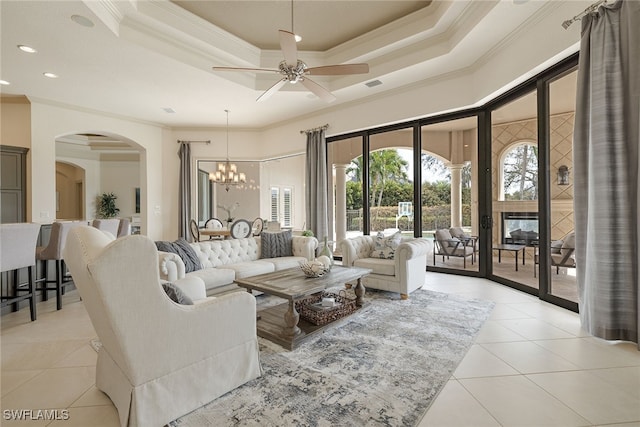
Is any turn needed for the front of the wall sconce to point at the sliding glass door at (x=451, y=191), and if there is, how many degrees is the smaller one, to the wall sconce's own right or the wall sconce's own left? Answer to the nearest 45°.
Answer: approximately 90° to the wall sconce's own right

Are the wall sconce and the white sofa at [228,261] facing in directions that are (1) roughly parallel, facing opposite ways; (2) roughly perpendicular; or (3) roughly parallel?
roughly perpendicular

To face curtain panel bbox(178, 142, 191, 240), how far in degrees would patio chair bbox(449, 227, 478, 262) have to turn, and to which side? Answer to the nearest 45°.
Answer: approximately 135° to its right

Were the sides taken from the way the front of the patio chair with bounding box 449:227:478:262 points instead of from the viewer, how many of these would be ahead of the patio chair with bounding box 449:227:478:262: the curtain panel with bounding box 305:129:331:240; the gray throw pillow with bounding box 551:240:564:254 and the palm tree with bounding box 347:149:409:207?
1

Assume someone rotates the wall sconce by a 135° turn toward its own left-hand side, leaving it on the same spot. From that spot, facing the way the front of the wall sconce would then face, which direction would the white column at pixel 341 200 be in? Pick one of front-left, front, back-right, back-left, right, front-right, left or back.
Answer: back-left

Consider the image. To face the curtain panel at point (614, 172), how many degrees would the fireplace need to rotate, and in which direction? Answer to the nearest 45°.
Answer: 0° — it already faces it

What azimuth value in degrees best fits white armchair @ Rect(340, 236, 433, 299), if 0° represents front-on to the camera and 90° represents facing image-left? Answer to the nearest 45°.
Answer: approximately 45°

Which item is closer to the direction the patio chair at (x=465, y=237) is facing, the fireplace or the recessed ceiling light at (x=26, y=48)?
the fireplace

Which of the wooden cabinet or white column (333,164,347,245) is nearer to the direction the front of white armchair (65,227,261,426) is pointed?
the white column

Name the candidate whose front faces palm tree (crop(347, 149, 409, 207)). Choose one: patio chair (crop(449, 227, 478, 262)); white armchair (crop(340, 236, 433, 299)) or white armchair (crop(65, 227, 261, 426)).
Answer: the white armchair (crop(65, 227, 261, 426))

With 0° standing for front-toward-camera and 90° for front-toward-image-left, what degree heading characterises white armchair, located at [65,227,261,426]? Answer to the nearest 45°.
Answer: approximately 225°

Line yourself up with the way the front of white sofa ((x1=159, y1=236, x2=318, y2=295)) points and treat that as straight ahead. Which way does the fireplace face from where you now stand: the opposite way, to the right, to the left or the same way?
to the right

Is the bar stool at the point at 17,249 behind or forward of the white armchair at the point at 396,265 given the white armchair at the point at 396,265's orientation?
forward
